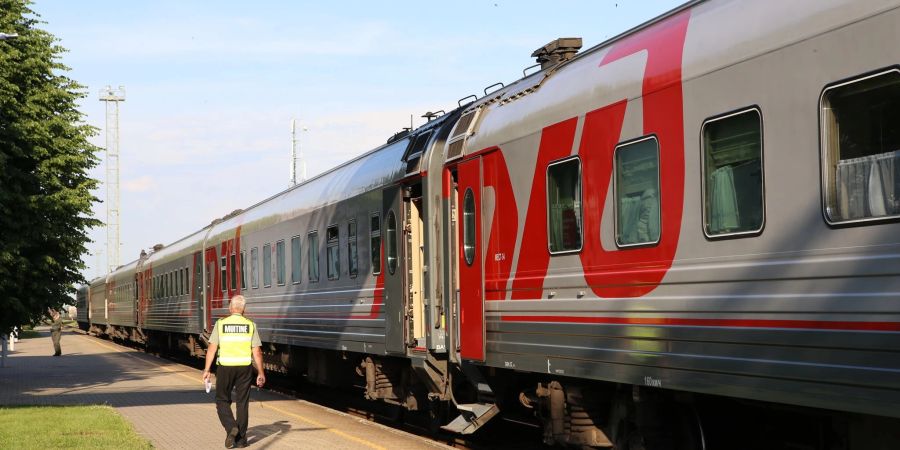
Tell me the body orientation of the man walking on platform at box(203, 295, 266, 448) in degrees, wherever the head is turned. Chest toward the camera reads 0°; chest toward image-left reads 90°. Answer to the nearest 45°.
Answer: approximately 180°

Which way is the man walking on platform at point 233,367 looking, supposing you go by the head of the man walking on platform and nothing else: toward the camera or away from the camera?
away from the camera

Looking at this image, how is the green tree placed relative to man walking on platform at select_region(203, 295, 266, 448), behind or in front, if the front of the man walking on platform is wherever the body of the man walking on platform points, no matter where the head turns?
in front
